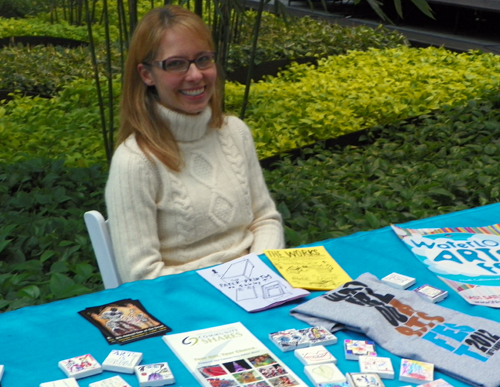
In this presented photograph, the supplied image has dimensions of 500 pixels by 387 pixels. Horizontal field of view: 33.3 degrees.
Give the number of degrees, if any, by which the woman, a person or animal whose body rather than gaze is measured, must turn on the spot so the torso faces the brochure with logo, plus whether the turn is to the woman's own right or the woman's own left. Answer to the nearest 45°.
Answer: approximately 45° to the woman's own right

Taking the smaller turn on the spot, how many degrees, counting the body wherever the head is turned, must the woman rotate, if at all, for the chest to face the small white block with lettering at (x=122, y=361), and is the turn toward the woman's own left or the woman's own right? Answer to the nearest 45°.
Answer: approximately 45° to the woman's own right

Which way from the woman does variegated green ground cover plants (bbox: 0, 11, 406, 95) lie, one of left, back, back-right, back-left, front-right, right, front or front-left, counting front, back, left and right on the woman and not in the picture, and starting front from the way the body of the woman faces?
back-left

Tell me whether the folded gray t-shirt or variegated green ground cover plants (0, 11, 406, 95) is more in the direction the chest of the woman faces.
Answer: the folded gray t-shirt

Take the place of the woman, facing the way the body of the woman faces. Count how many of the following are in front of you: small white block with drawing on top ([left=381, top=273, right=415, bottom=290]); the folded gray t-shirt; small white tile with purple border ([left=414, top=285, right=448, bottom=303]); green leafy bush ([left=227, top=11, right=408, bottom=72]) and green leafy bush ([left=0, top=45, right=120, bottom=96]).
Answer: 3

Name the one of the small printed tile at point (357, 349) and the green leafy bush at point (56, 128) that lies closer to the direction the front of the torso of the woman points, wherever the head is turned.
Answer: the small printed tile

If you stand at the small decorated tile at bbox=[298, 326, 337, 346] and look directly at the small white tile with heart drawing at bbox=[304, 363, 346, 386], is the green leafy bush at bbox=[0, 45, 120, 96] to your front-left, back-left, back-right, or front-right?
back-right

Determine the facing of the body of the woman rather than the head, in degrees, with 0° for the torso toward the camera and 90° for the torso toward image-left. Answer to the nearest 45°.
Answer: approximately 315°

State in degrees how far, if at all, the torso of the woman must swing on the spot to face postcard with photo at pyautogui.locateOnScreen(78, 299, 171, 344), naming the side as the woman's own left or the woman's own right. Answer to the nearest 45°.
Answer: approximately 45° to the woman's own right

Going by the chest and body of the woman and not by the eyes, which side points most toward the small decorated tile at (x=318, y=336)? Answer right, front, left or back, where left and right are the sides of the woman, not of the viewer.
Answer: front

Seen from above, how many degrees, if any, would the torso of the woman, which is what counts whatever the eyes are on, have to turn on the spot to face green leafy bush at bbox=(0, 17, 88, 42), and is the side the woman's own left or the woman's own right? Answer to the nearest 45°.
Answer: approximately 135° to the woman's own left

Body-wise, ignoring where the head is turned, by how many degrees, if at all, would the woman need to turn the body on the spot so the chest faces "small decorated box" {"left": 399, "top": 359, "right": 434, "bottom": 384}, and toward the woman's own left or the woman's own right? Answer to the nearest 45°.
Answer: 0° — they already face it

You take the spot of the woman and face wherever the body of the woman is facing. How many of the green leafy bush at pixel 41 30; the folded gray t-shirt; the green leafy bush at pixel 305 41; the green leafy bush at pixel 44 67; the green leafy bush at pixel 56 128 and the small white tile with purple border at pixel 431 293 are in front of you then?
2
